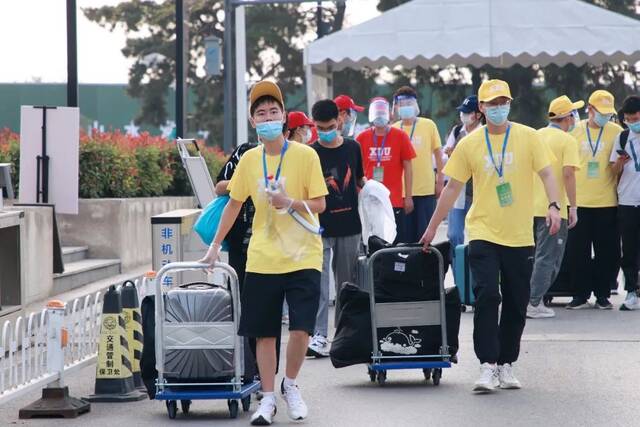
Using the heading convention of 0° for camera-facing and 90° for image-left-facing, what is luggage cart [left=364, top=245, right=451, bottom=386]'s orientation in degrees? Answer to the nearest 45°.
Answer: approximately 0°

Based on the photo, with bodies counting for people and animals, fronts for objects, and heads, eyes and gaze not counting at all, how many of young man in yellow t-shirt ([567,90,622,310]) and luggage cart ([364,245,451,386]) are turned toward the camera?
2
